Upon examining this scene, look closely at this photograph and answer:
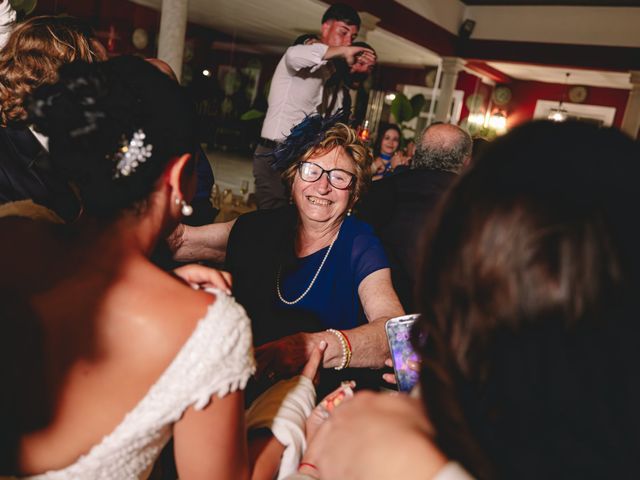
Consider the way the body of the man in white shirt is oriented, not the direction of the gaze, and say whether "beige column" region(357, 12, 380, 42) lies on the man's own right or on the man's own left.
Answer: on the man's own left

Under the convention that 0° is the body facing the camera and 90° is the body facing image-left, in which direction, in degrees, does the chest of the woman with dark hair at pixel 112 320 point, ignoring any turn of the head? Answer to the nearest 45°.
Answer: approximately 225°

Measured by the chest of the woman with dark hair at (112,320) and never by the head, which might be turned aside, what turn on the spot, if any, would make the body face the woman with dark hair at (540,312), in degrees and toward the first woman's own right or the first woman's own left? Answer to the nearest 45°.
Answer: approximately 90° to the first woman's own right

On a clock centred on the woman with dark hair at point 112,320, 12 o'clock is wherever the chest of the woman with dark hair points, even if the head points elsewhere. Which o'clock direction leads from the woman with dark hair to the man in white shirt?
The man in white shirt is roughly at 11 o'clock from the woman with dark hair.

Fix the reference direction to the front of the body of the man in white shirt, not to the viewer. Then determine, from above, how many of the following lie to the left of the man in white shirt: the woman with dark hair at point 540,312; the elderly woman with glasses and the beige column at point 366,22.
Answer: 1
